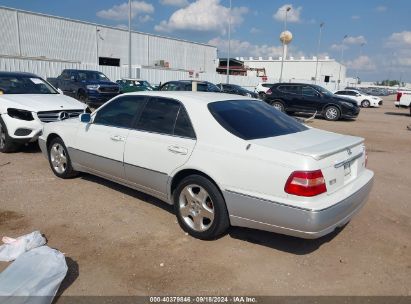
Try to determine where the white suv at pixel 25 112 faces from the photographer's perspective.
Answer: facing the viewer and to the right of the viewer

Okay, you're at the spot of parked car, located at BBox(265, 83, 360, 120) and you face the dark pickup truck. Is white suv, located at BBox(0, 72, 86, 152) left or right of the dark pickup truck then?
left

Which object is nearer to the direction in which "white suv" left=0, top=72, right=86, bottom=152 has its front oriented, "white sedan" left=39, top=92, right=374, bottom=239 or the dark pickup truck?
the white sedan

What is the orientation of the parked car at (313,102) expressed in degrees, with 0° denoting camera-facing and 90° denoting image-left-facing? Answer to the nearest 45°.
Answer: approximately 315°

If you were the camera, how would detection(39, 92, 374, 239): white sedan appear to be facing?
facing away from the viewer and to the left of the viewer

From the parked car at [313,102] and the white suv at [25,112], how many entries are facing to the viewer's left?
0

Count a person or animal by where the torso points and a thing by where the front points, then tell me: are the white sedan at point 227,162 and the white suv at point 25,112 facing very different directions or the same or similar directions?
very different directions

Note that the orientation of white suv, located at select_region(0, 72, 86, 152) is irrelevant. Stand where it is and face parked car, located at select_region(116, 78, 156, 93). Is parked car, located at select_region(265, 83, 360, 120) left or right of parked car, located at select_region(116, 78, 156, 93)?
right

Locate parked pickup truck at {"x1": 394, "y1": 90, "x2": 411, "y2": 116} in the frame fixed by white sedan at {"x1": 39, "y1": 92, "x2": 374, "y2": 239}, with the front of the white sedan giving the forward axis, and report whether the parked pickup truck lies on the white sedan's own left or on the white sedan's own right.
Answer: on the white sedan's own right

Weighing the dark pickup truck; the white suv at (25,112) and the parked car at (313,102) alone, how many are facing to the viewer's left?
0

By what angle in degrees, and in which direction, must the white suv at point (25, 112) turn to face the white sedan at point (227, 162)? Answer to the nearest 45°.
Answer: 0° — it already faces it
